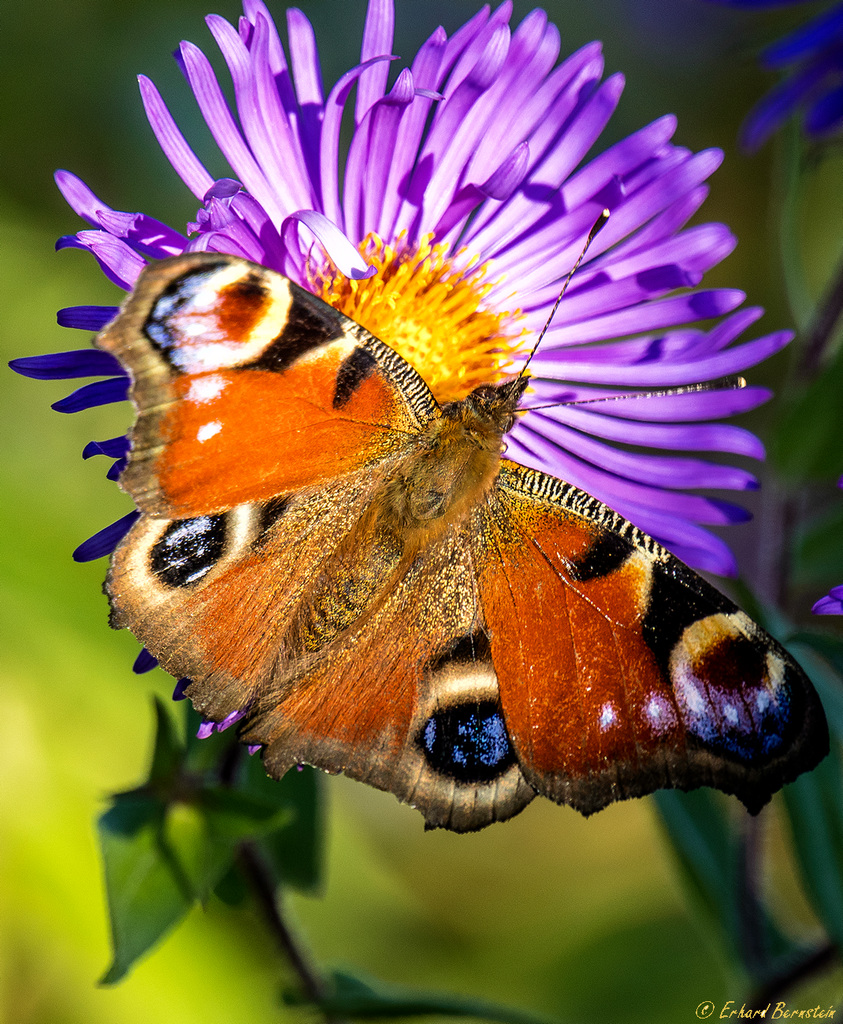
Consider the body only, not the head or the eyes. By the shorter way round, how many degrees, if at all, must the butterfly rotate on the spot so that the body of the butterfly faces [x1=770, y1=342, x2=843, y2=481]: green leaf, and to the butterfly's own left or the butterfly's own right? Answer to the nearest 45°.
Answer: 0° — it already faces it

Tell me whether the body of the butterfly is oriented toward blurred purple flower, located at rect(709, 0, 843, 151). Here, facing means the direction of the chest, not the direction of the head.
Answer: yes

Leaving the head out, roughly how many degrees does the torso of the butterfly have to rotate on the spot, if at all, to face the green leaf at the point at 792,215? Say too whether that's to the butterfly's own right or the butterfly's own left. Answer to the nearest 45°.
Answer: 0° — it already faces it

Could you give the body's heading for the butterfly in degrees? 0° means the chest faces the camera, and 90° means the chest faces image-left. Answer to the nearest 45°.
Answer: approximately 225°

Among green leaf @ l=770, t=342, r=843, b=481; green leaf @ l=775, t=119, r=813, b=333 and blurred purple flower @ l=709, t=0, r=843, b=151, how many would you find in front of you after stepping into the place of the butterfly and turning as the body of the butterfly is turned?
3
